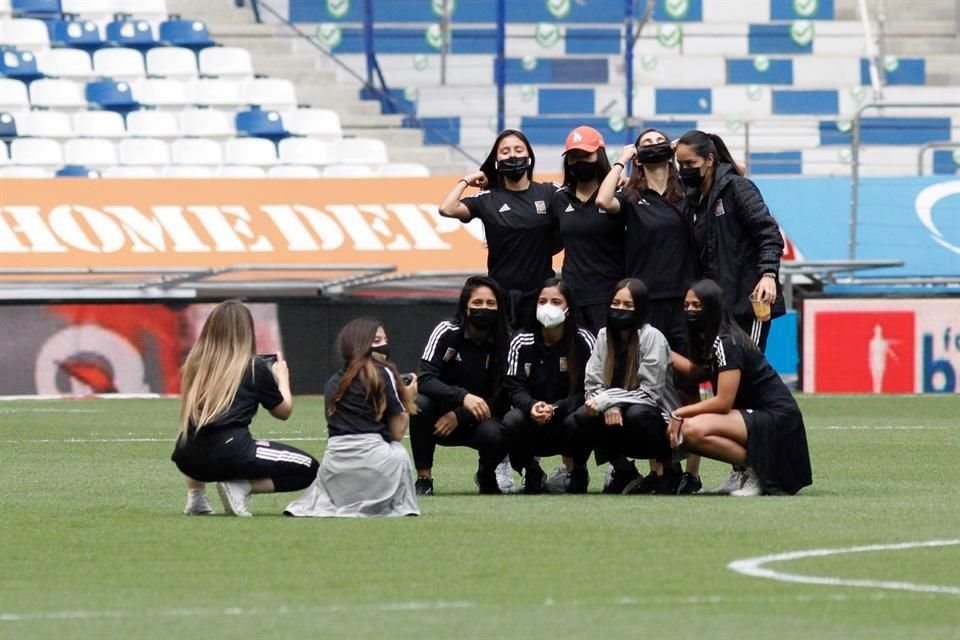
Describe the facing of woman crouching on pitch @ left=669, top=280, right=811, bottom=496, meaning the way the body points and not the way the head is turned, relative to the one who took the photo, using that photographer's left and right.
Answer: facing to the left of the viewer

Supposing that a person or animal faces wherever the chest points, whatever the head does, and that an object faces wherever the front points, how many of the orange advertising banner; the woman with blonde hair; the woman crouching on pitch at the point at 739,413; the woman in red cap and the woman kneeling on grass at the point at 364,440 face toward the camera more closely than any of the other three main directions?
2

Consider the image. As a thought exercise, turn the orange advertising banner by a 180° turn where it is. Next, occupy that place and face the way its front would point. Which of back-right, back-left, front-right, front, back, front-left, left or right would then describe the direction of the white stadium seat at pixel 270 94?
front

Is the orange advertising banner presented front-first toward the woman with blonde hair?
yes

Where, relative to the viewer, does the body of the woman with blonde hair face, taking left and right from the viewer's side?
facing away from the viewer and to the right of the viewer

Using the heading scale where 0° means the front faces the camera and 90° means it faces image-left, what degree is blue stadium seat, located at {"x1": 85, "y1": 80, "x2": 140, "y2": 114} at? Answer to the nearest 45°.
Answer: approximately 315°

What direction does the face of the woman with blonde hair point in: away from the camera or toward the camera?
away from the camera

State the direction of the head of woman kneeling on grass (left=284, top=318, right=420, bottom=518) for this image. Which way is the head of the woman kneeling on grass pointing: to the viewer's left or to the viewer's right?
to the viewer's right

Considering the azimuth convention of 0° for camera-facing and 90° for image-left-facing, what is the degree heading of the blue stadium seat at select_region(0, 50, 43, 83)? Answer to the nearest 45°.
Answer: approximately 315°

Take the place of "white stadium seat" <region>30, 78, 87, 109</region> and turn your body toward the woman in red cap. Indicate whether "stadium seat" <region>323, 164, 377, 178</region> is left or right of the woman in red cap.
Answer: left
